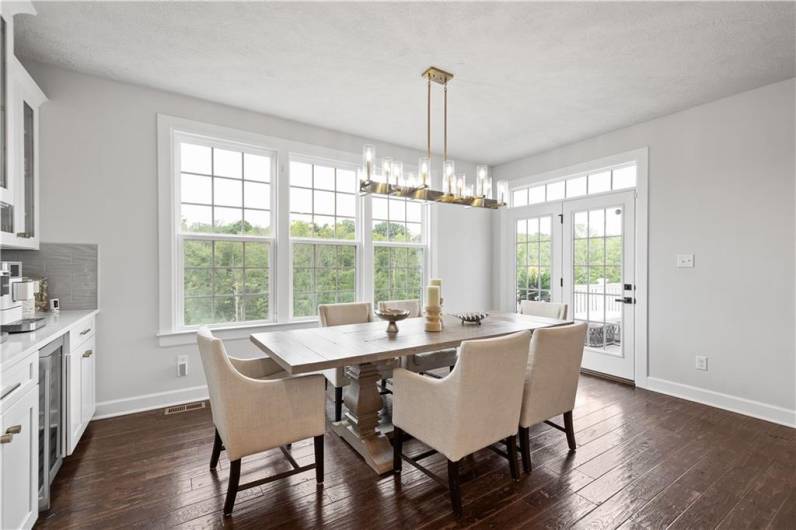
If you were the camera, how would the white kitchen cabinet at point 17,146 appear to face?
facing to the right of the viewer

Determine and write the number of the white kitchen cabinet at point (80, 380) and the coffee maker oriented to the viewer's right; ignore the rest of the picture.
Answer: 2

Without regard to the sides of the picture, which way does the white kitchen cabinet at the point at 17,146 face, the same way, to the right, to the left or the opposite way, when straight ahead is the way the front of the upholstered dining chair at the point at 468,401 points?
to the right

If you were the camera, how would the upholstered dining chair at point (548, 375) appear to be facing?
facing away from the viewer and to the left of the viewer

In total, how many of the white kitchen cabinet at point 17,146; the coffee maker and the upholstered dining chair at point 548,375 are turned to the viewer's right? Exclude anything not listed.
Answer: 2

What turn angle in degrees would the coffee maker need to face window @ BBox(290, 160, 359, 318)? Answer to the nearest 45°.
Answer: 0° — it already faces it

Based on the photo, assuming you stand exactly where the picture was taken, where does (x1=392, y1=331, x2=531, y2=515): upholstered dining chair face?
facing away from the viewer and to the left of the viewer

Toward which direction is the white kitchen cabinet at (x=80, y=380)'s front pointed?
to the viewer's right

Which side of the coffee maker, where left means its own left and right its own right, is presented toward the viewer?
right

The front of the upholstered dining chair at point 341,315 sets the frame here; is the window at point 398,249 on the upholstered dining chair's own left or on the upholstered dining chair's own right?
on the upholstered dining chair's own left

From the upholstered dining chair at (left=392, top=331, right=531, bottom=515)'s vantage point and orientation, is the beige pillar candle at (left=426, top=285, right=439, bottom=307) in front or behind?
in front
